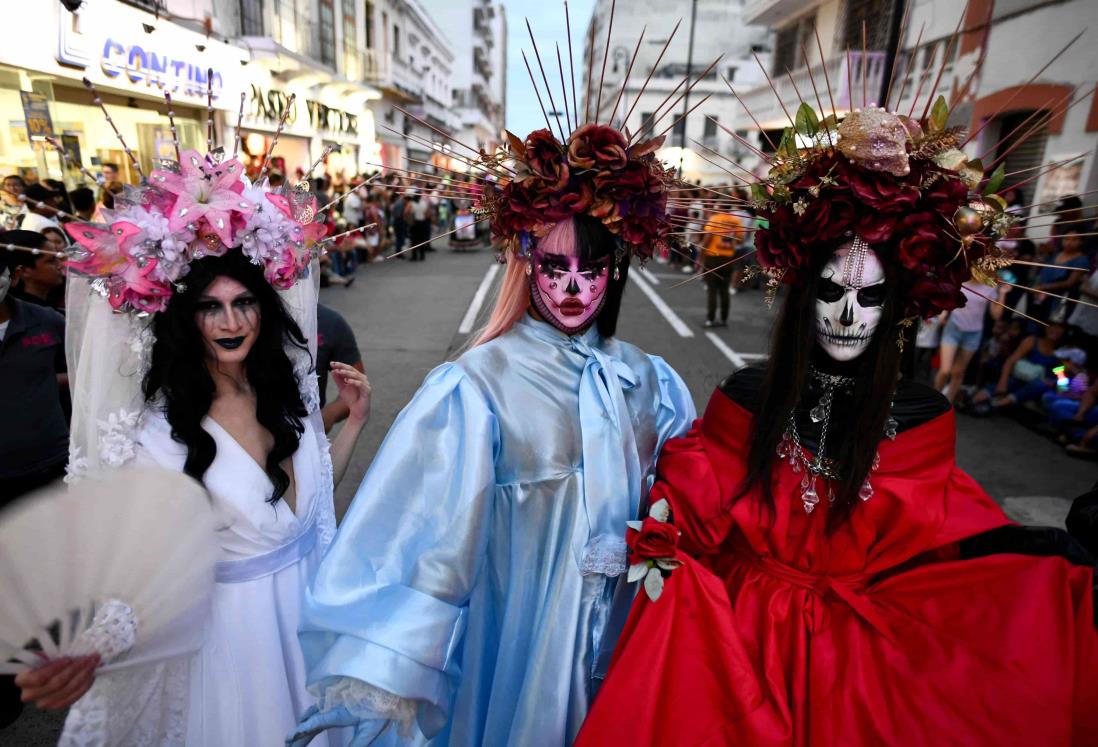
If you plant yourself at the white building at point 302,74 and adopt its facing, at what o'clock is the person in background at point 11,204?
The person in background is roughly at 2 o'clock from the white building.

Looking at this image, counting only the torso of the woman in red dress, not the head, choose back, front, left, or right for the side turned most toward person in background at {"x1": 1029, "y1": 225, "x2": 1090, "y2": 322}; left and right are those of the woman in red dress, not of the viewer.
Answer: back

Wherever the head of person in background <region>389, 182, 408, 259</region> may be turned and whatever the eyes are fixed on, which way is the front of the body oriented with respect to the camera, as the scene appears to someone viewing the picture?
to the viewer's right

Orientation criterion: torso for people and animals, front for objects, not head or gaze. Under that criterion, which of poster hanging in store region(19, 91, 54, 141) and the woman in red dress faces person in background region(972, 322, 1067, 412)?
the poster hanging in store

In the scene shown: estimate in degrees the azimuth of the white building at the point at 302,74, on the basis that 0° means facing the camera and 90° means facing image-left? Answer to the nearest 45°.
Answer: approximately 315°

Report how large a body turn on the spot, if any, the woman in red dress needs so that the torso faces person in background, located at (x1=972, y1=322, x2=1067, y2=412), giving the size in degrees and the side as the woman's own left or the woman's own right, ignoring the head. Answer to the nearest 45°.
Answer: approximately 180°

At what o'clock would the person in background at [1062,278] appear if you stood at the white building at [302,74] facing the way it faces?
The person in background is roughly at 1 o'clock from the white building.

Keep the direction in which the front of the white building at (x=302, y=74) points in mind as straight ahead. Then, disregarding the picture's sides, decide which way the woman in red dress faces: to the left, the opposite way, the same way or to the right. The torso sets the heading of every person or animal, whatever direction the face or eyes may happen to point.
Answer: to the right

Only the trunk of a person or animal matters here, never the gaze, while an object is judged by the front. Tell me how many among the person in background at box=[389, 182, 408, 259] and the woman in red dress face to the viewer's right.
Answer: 1

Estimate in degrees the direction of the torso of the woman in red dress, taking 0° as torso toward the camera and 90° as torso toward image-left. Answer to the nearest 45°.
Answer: approximately 0°

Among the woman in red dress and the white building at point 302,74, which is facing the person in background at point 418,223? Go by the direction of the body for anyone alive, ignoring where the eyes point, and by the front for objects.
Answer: the white building

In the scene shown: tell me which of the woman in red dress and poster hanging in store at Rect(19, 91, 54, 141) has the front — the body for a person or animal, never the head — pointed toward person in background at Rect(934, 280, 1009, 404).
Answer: the poster hanging in store
